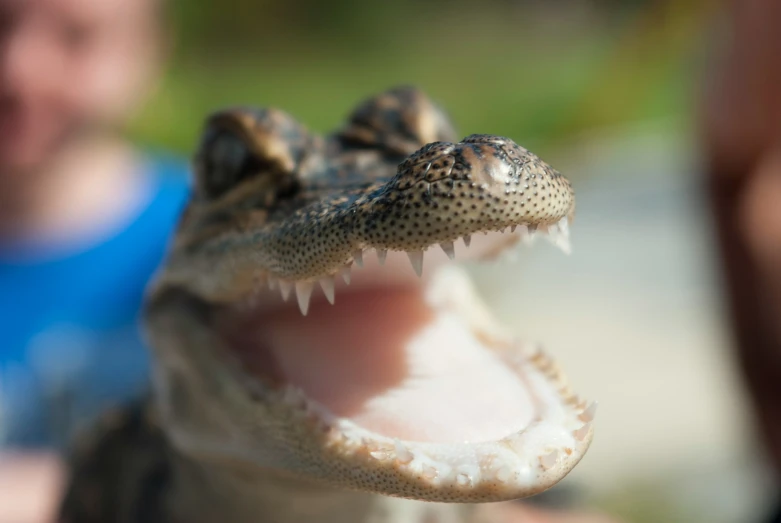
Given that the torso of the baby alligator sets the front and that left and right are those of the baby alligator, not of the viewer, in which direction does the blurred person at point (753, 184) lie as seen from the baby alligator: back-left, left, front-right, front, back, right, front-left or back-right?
left

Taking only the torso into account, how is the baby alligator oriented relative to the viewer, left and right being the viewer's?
facing the viewer and to the right of the viewer

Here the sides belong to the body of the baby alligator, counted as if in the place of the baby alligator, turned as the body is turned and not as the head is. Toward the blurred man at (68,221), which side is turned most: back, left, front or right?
back

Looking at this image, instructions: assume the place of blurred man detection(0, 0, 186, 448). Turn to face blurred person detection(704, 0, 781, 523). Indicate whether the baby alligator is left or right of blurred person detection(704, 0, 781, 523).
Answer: right
